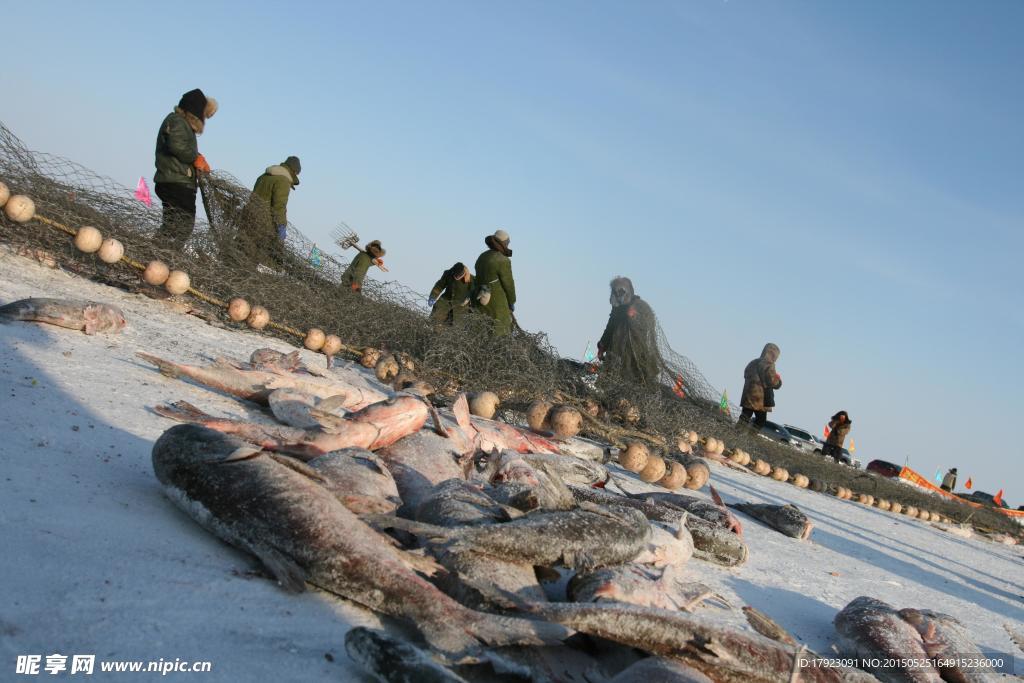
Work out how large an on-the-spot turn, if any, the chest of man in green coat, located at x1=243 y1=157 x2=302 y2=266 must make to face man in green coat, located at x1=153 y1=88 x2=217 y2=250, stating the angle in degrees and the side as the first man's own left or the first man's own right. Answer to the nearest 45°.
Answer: approximately 135° to the first man's own right

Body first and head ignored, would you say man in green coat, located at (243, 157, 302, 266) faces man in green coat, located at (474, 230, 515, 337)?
yes

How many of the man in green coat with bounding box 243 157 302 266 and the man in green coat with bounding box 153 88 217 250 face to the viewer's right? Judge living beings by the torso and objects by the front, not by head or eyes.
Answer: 2

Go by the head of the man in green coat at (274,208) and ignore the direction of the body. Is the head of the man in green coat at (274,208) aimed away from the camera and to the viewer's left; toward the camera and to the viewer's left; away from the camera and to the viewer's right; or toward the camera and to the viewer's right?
away from the camera and to the viewer's right

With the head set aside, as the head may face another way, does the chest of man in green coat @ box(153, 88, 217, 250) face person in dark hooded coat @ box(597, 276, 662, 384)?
yes

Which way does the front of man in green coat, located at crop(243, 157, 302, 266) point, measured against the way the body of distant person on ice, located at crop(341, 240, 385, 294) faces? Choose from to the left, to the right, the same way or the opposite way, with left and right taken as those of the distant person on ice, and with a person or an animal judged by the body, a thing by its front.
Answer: the same way

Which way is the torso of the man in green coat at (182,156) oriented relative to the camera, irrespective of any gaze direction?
to the viewer's right

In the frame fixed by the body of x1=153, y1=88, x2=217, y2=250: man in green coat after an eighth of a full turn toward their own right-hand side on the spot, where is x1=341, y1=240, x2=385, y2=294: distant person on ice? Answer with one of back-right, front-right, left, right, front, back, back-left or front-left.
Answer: left

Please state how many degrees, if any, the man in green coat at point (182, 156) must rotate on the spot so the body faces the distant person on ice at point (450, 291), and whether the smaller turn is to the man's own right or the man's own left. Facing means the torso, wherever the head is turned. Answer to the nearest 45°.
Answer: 0° — they already face them

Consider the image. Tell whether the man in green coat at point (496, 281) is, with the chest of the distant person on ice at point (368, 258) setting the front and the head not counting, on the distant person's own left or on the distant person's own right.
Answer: on the distant person's own right

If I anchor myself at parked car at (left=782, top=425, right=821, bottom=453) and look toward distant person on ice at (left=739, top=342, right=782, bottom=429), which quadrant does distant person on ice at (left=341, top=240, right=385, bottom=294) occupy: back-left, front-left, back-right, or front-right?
front-right
